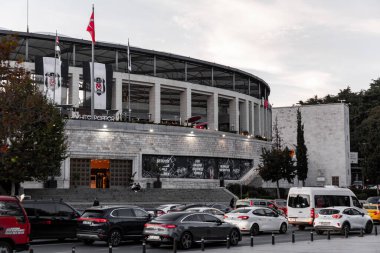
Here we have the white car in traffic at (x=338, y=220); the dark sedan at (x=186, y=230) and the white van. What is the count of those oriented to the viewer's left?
0

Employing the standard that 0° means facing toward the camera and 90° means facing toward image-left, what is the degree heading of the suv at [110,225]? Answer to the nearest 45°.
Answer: approximately 225°

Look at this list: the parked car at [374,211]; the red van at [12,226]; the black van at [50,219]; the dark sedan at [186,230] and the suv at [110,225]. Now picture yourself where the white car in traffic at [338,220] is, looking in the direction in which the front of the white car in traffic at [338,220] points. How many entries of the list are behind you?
4

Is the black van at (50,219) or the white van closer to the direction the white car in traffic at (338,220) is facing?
the white van

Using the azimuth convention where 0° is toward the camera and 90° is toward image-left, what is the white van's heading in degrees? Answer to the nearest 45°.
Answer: approximately 225°

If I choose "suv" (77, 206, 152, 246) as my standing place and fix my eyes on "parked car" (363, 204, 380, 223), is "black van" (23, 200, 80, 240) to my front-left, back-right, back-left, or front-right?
back-left

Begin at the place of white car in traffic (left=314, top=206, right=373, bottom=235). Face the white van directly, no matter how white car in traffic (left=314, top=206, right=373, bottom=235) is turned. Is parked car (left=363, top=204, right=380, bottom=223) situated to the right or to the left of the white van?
right

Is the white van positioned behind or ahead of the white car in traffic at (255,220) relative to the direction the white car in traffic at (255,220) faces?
ahead

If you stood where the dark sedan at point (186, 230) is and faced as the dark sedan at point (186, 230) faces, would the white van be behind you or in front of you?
in front

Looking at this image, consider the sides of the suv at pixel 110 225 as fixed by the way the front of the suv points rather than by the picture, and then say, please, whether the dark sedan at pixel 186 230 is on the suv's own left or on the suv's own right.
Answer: on the suv's own right

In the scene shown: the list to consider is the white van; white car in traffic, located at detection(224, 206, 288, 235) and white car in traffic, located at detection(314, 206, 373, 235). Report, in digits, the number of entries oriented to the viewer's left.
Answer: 0

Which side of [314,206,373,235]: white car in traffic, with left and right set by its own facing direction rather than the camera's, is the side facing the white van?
left
